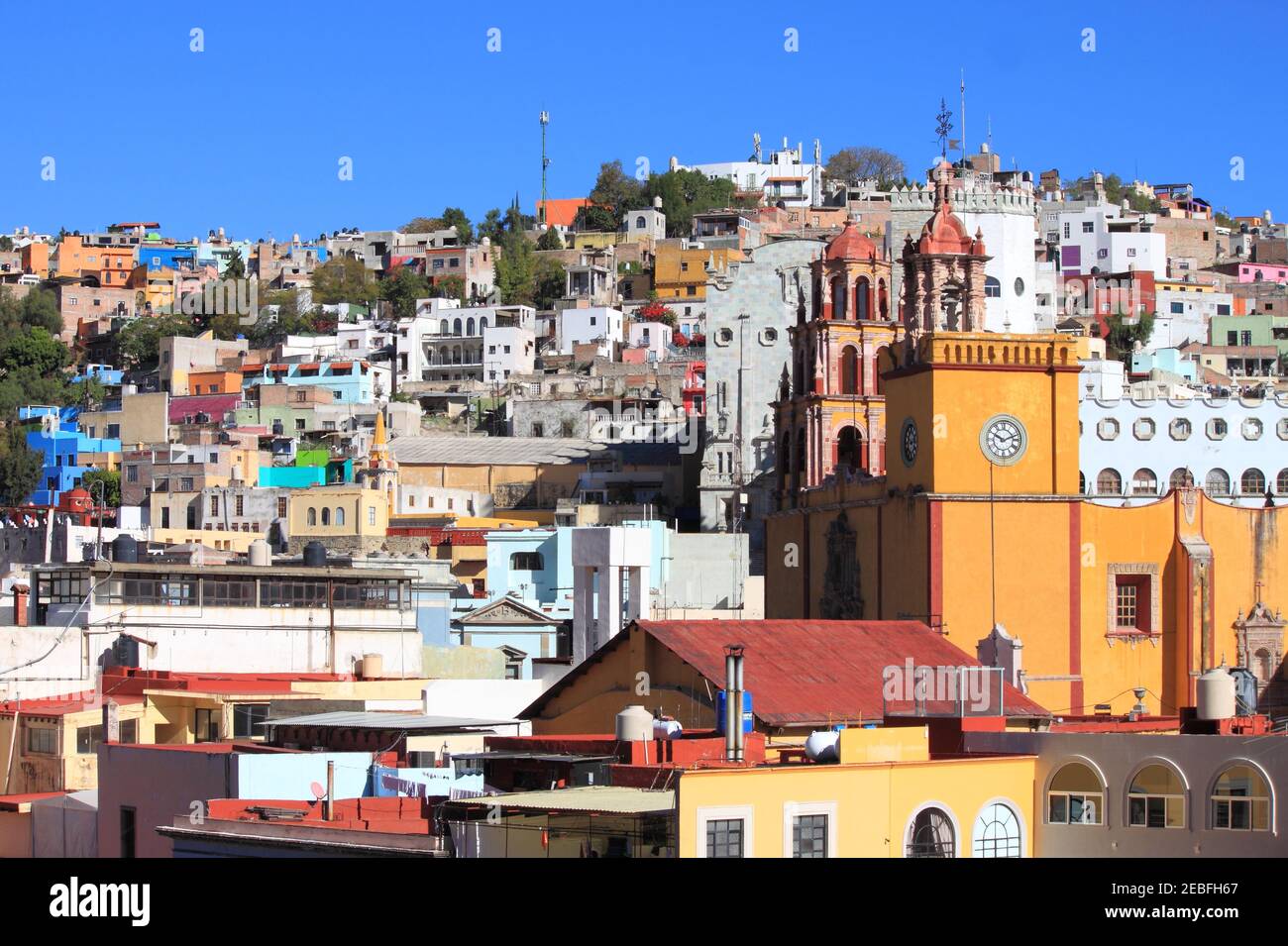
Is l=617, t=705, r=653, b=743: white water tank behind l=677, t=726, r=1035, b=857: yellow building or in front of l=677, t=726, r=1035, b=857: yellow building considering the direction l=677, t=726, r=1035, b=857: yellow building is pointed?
behind

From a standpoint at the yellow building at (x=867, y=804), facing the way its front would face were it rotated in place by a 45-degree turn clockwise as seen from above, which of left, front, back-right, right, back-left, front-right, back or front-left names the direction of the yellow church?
back-right

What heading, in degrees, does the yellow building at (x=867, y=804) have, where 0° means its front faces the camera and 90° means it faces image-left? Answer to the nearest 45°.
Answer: approximately 0°

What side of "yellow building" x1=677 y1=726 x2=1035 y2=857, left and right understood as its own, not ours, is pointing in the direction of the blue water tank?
back

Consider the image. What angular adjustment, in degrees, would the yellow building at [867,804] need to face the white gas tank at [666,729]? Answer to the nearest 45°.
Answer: approximately 135° to its right

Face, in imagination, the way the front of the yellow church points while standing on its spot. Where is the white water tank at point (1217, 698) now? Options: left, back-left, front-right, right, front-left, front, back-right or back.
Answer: left

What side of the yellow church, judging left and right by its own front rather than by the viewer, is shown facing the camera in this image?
left

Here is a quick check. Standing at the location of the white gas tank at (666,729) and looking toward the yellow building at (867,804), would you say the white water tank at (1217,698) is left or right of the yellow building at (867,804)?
left

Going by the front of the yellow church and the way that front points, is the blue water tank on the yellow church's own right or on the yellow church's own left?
on the yellow church's own left
